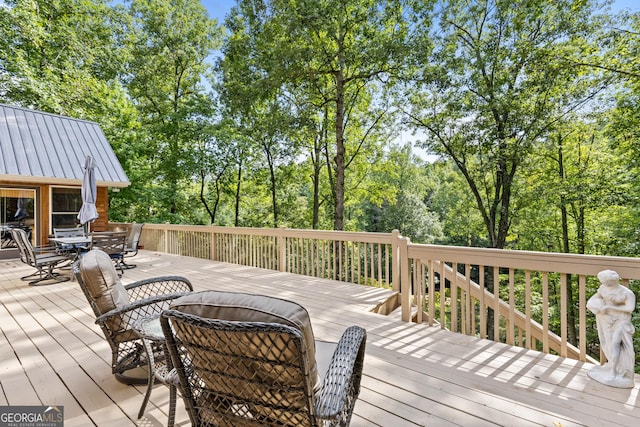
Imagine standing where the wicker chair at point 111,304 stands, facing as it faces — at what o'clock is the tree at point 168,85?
The tree is roughly at 9 o'clock from the wicker chair.

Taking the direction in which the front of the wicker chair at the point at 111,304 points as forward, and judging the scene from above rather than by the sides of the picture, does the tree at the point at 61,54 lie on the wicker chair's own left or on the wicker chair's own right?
on the wicker chair's own left

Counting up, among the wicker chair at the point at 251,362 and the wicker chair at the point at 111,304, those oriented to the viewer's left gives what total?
0

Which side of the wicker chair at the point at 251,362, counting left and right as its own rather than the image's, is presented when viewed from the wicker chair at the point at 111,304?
left

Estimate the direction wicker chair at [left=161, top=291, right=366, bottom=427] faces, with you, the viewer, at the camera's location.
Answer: facing away from the viewer and to the right of the viewer

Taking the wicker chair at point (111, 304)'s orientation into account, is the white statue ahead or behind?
ahead

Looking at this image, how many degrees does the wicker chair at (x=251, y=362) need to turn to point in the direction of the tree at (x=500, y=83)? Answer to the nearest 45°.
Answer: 0° — it already faces it

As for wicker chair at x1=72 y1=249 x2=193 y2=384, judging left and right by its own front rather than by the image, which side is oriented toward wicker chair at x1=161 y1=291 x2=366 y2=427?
right

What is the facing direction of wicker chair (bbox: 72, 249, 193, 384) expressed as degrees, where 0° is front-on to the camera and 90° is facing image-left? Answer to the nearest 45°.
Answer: approximately 270°

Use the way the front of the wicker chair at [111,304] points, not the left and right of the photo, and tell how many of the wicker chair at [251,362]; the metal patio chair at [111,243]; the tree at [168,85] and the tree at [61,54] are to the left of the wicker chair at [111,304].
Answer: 3
